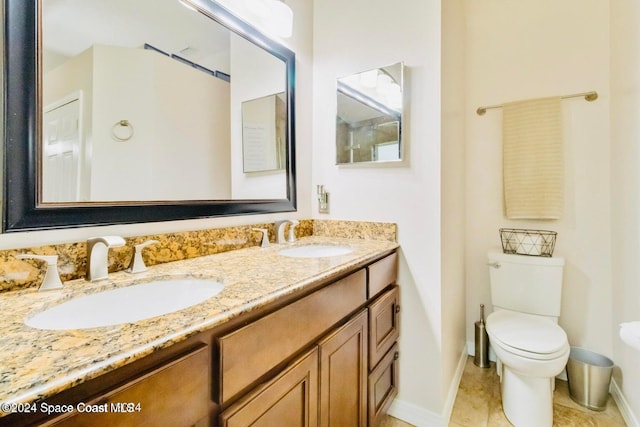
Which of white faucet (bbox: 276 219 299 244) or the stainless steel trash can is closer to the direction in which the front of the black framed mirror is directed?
the stainless steel trash can

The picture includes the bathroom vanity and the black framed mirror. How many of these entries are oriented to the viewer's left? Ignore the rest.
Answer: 0

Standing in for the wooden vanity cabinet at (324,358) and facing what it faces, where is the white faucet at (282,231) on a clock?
The white faucet is roughly at 7 o'clock from the wooden vanity cabinet.

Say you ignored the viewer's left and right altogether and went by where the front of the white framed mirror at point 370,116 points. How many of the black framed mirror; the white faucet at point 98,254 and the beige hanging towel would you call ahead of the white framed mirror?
2

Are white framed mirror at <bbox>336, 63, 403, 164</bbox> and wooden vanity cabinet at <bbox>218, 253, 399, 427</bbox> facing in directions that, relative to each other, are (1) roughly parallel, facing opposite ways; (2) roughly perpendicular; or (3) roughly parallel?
roughly perpendicular

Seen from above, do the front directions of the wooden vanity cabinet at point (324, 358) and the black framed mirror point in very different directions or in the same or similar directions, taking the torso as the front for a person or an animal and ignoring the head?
same or similar directions

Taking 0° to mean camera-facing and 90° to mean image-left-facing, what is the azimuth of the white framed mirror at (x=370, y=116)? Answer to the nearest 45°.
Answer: approximately 45°

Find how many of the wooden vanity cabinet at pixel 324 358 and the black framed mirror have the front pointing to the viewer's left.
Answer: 0

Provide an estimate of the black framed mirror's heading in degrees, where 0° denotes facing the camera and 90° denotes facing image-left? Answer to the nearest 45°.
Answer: approximately 315°

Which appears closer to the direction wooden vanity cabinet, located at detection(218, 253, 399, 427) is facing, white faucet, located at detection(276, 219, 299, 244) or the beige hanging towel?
the beige hanging towel

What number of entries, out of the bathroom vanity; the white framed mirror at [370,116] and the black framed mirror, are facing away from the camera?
0

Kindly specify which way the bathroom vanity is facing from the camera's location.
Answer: facing the viewer and to the right of the viewer

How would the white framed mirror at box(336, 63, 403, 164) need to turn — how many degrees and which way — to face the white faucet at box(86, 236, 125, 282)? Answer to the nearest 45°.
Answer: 0° — it already faces it
